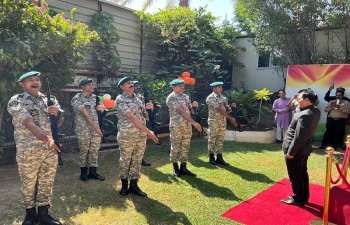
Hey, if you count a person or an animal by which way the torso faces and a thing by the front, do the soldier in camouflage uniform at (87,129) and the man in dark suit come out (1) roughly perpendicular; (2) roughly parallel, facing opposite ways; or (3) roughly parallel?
roughly parallel, facing opposite ways

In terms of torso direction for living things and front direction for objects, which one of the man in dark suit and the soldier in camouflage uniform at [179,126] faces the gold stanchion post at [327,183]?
the soldier in camouflage uniform

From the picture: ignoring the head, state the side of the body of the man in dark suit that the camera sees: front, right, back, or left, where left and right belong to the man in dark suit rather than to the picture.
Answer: left

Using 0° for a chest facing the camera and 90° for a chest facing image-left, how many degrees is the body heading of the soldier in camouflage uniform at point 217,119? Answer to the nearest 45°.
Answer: approximately 315°

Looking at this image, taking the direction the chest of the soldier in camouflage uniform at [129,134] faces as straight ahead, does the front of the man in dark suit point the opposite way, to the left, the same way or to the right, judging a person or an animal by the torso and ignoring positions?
the opposite way

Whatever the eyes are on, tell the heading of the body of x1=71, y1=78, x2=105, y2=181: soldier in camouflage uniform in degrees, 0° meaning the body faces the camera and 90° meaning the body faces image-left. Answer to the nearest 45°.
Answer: approximately 315°

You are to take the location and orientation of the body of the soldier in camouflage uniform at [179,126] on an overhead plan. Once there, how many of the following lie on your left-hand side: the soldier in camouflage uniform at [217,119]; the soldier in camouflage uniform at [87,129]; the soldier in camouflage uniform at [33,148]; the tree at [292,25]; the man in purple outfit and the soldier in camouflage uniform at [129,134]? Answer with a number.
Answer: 3

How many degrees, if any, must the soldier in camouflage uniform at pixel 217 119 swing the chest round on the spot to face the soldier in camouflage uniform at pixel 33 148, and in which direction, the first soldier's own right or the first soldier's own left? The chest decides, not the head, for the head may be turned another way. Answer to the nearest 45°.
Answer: approximately 90° to the first soldier's own right

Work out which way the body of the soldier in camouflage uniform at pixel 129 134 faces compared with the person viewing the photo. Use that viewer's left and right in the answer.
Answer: facing the viewer and to the right of the viewer

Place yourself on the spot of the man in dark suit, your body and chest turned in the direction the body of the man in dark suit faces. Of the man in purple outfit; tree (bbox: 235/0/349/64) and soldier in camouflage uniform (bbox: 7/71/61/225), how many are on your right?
2

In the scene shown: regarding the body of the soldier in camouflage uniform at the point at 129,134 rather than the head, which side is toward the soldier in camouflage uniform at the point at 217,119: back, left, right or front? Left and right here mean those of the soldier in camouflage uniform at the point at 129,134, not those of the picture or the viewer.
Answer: left

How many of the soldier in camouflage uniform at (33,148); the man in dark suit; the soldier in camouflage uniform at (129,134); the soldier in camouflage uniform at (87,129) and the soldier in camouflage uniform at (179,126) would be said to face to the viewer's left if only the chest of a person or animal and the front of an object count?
1

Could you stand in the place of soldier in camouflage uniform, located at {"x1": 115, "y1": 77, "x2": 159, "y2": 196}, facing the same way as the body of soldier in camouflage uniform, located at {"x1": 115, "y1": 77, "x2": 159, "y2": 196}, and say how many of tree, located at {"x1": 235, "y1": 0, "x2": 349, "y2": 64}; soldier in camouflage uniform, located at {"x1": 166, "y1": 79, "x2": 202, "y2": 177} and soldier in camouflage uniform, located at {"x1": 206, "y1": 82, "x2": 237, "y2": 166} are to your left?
3

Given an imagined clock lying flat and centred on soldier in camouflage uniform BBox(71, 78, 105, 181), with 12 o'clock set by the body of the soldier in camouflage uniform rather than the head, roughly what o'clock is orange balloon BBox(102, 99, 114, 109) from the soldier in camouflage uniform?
The orange balloon is roughly at 8 o'clock from the soldier in camouflage uniform.

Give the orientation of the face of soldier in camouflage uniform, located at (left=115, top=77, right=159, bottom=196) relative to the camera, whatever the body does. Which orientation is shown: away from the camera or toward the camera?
toward the camera
